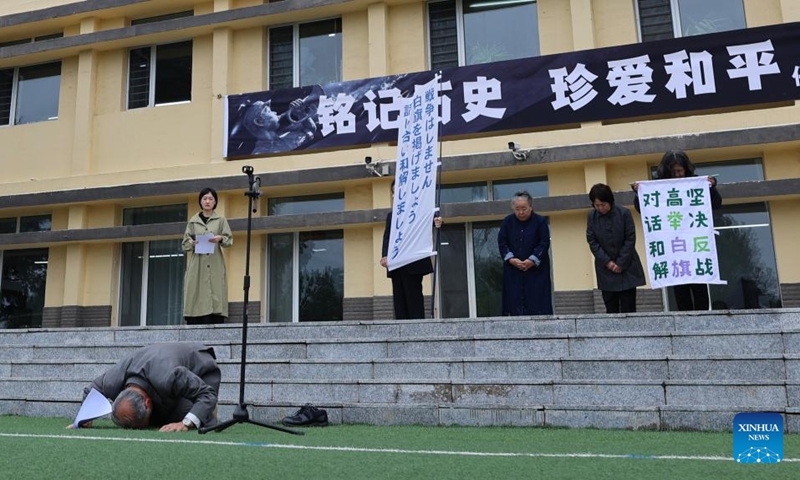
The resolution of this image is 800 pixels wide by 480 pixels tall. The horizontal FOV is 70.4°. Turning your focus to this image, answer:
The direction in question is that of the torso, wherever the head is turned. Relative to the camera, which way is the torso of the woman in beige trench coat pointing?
toward the camera

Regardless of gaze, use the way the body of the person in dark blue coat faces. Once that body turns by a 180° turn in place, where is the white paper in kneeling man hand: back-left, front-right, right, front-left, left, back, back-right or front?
back-left

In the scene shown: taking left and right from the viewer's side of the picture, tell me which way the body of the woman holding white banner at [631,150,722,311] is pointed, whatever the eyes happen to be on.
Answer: facing the viewer

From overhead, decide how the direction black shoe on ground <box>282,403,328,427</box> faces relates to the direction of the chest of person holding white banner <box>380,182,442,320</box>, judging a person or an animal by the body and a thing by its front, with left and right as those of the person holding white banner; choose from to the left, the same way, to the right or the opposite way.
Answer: to the right

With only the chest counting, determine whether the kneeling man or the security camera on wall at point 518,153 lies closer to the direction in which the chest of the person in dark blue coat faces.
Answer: the kneeling man

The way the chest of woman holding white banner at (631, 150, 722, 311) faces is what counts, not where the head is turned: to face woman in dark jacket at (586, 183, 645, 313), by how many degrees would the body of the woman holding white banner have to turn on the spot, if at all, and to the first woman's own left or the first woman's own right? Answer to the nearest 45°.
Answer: approximately 45° to the first woman's own right

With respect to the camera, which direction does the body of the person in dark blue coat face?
toward the camera

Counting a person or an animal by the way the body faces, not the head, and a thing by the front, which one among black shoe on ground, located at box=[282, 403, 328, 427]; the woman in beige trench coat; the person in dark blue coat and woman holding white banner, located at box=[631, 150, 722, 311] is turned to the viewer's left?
the black shoe on ground

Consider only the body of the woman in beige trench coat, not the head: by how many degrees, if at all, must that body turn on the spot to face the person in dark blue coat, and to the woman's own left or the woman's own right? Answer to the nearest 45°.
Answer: approximately 45° to the woman's own left
